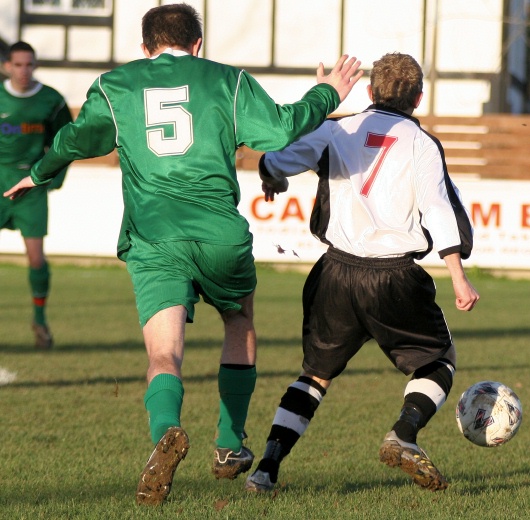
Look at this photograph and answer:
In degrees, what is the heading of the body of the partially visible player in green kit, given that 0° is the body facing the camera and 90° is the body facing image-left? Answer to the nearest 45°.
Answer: approximately 0°

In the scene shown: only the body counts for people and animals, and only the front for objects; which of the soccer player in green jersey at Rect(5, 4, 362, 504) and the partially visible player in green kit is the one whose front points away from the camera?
the soccer player in green jersey

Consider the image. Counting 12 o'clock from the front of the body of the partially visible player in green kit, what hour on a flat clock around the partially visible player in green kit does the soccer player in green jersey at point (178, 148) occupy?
The soccer player in green jersey is roughly at 12 o'clock from the partially visible player in green kit.

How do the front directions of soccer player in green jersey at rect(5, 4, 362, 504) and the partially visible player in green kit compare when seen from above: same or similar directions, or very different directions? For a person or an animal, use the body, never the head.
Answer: very different directions

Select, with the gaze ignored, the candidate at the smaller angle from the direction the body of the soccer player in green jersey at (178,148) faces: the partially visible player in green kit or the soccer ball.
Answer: the partially visible player in green kit

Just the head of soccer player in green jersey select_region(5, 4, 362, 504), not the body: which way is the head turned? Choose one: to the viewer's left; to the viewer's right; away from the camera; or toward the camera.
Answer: away from the camera

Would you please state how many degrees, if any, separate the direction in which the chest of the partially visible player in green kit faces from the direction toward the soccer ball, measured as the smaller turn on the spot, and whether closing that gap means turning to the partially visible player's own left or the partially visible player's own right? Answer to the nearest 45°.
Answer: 0° — they already face it

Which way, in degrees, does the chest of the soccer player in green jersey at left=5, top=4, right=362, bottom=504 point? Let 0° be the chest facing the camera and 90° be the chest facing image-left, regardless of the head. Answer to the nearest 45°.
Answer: approximately 180°
